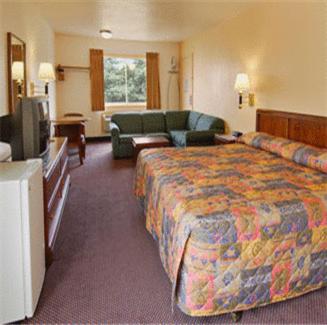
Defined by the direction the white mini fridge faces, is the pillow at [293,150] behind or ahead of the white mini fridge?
ahead

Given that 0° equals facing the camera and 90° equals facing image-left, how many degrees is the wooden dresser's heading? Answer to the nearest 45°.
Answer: approximately 270°

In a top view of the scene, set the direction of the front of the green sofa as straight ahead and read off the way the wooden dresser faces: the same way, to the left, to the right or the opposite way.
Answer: to the left

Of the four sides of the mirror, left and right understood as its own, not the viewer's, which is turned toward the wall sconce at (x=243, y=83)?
front

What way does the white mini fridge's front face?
to the viewer's right

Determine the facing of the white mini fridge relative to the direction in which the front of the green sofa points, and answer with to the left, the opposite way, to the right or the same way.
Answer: to the left

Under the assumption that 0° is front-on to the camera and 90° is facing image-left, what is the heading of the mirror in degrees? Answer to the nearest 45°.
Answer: approximately 270°

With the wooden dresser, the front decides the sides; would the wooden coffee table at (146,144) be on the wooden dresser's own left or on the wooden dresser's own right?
on the wooden dresser's own left

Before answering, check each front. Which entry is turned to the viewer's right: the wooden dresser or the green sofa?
the wooden dresser
